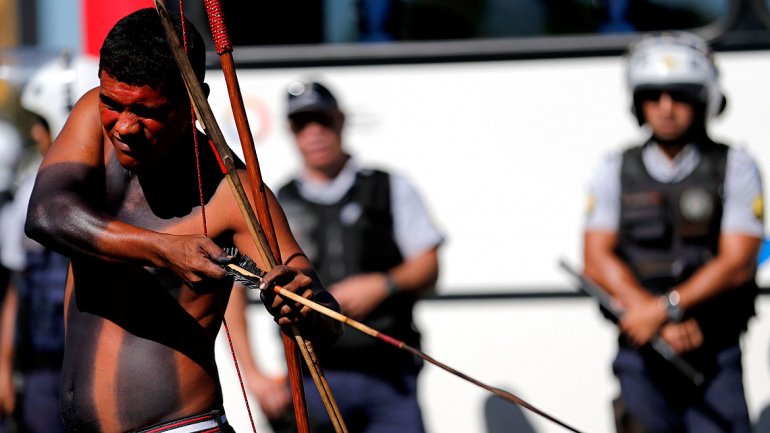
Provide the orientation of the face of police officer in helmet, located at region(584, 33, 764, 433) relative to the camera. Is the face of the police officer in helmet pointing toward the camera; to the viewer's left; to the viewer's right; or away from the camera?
toward the camera

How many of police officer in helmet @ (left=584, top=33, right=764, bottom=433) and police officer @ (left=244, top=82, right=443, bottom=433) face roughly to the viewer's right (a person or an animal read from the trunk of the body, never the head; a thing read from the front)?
0

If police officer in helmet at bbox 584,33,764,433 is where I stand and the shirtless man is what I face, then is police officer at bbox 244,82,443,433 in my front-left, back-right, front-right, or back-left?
front-right

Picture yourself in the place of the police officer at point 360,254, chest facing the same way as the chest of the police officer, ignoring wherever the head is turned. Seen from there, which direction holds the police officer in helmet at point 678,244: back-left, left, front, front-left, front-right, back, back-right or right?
back-left

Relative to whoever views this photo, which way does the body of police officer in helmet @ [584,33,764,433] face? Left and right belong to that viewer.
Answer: facing the viewer

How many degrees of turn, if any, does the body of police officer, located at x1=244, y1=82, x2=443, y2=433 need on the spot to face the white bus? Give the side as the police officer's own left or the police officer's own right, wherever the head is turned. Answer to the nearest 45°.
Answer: approximately 180°

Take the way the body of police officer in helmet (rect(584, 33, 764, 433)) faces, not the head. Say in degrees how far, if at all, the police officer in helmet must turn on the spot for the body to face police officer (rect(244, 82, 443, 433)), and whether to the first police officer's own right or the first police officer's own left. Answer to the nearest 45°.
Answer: approximately 90° to the first police officer's own right
